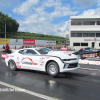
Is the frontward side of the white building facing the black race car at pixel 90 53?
yes

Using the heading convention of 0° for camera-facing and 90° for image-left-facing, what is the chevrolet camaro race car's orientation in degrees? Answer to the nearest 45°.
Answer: approximately 315°

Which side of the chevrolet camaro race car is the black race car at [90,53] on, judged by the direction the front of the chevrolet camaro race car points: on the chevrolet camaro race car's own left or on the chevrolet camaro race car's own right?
on the chevrolet camaro race car's own left
